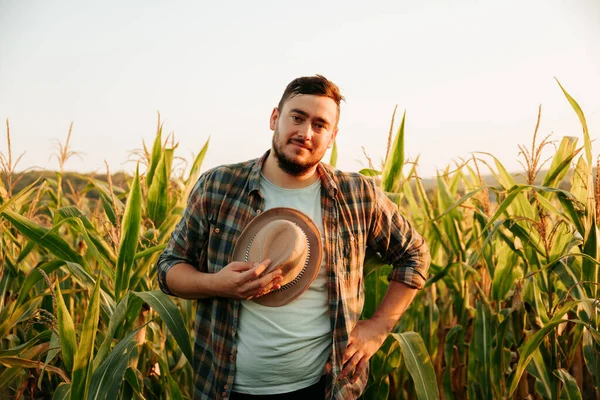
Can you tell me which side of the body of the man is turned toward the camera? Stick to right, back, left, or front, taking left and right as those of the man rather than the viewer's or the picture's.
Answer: front

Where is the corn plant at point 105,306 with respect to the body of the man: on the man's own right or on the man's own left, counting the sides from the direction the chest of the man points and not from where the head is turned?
on the man's own right
